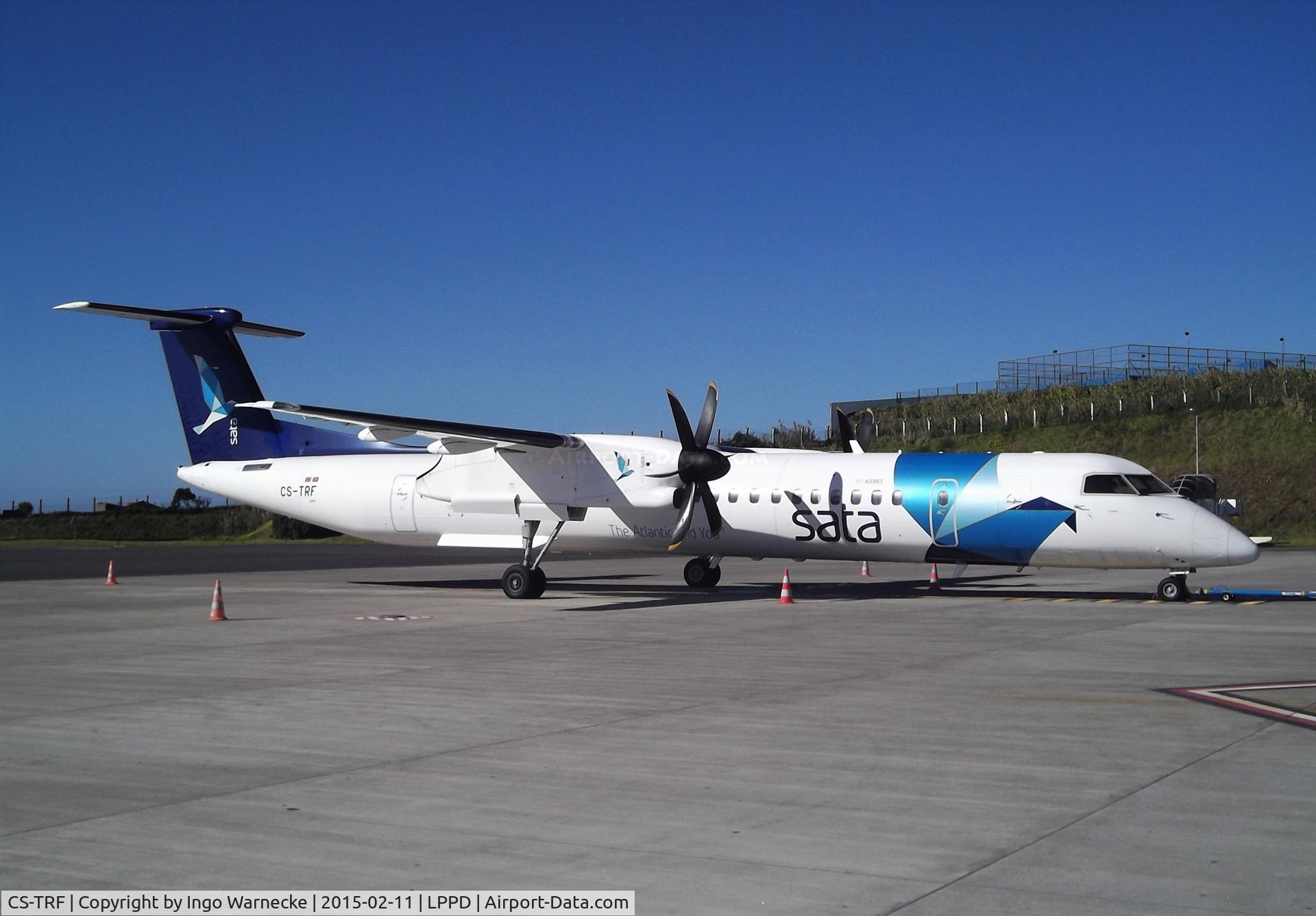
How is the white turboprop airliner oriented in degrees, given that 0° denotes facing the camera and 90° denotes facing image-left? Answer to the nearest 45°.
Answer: approximately 315°

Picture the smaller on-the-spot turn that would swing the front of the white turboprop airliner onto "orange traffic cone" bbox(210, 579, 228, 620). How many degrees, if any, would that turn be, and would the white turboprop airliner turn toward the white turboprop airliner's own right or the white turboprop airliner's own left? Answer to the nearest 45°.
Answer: approximately 90° to the white turboprop airliner's own right
